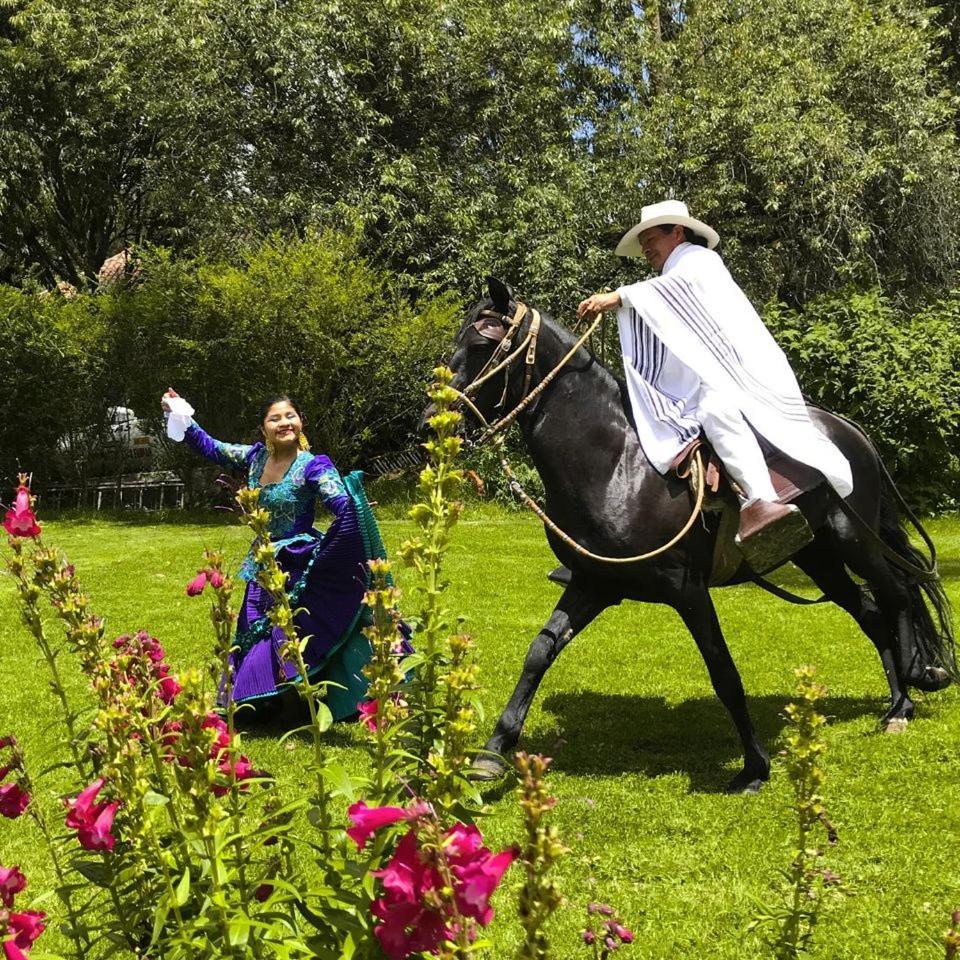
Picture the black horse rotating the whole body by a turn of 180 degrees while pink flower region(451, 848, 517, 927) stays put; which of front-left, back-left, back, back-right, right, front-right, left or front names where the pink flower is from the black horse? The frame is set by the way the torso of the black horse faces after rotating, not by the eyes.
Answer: back-right

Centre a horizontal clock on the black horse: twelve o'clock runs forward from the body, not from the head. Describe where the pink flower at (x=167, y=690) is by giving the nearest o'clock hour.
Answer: The pink flower is roughly at 11 o'clock from the black horse.

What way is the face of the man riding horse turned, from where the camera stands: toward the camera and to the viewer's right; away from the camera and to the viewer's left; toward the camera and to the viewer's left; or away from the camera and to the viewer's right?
toward the camera and to the viewer's left

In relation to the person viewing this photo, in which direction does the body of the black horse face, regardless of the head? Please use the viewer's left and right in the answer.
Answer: facing the viewer and to the left of the viewer

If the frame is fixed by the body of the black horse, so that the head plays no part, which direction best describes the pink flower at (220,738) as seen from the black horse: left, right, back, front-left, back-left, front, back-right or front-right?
front-left

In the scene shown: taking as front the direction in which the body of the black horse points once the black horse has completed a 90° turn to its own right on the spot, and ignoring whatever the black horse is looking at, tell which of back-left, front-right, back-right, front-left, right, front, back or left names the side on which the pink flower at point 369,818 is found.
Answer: back-left

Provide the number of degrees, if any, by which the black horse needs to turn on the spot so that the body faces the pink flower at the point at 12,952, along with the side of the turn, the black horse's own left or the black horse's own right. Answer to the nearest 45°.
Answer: approximately 45° to the black horse's own left

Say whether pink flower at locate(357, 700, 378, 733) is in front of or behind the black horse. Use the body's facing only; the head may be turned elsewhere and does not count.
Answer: in front

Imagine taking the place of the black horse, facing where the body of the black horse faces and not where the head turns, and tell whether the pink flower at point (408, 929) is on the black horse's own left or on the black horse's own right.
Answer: on the black horse's own left

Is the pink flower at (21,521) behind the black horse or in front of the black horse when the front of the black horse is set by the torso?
in front

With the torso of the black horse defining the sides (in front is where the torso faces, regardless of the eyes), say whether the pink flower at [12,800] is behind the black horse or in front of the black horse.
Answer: in front

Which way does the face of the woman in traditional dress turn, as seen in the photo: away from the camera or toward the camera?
toward the camera
